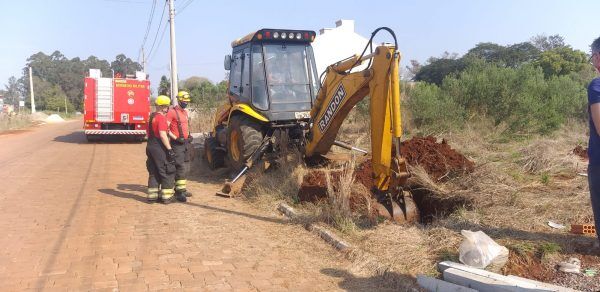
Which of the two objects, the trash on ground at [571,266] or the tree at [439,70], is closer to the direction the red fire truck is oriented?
the tree

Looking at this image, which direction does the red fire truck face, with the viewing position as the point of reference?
facing away from the viewer

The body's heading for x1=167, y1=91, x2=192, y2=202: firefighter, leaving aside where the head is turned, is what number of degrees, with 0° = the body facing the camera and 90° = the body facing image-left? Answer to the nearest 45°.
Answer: approximately 315°

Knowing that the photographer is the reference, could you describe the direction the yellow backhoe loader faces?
facing away from the viewer and to the left of the viewer

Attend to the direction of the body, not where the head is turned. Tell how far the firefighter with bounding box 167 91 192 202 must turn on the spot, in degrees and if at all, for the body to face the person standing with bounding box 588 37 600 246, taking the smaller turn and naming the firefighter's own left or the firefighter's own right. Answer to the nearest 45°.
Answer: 0° — they already face them

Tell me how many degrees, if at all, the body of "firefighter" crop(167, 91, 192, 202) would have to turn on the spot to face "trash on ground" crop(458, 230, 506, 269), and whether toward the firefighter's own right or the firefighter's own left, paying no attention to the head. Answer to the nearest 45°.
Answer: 0° — they already face it

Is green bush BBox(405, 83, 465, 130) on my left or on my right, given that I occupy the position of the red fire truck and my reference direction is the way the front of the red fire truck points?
on my right

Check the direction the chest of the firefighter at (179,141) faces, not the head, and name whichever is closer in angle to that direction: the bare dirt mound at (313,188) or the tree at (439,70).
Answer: the bare dirt mound
